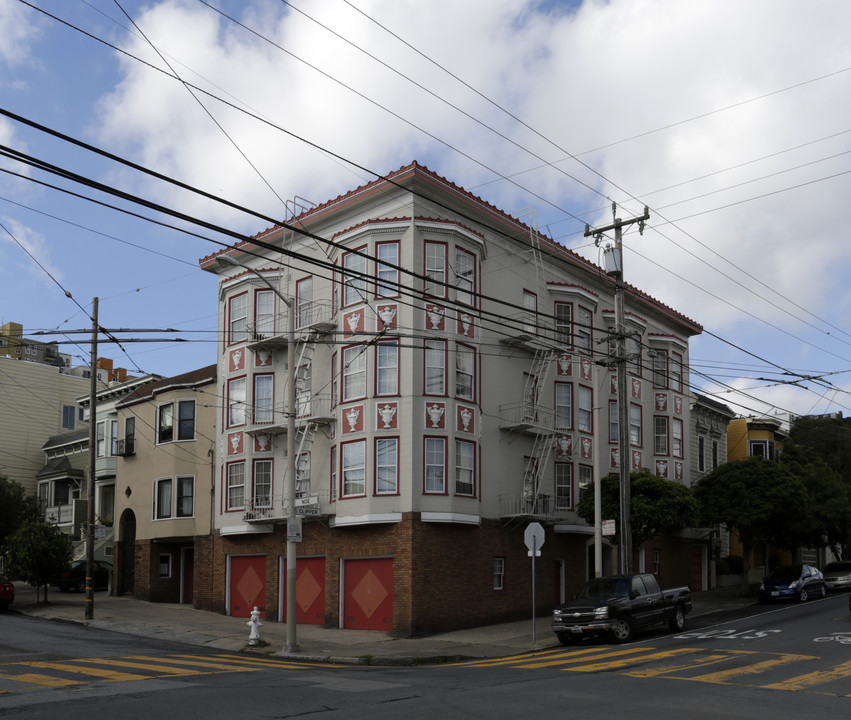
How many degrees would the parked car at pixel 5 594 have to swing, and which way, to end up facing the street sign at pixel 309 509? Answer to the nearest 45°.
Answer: approximately 180°

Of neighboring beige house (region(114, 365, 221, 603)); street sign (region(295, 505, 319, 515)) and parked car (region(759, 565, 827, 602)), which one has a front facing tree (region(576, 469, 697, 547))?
the parked car

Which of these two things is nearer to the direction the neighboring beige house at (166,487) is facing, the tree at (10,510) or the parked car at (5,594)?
the parked car

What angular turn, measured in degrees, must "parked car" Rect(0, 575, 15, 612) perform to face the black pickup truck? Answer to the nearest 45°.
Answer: approximately 180°

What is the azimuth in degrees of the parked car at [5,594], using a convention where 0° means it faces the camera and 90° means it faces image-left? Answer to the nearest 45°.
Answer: approximately 135°

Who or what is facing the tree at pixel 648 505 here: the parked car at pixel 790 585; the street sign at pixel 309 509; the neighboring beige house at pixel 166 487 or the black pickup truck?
the parked car

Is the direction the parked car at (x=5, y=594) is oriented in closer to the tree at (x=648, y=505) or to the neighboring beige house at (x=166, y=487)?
the neighboring beige house

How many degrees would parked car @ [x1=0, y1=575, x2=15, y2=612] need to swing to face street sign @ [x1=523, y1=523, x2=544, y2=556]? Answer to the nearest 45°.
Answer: approximately 180°
